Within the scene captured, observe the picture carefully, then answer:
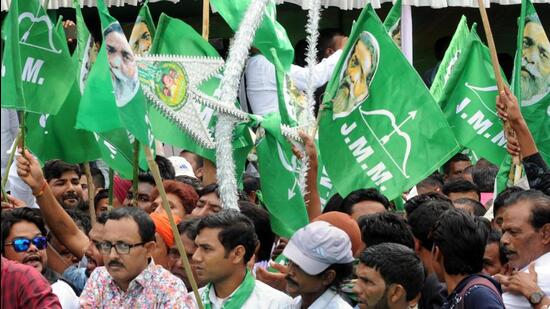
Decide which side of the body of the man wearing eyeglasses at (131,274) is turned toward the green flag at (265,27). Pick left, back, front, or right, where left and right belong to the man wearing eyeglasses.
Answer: back

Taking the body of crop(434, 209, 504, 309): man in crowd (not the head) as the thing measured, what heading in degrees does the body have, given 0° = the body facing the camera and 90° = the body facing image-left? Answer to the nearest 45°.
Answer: approximately 135°

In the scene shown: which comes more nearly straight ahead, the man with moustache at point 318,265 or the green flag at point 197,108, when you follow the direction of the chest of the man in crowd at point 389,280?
the man with moustache

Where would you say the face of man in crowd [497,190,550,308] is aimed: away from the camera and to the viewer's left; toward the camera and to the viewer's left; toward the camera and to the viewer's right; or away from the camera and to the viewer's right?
toward the camera and to the viewer's left

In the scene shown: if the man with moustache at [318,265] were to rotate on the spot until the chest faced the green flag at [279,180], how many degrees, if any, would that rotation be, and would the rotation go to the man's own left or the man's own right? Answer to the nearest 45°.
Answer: approximately 135° to the man's own right

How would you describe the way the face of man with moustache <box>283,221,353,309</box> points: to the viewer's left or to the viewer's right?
to the viewer's left

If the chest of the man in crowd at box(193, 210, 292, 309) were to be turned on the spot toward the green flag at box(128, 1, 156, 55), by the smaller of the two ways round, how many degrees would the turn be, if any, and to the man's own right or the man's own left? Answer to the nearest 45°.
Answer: approximately 135° to the man's own right
